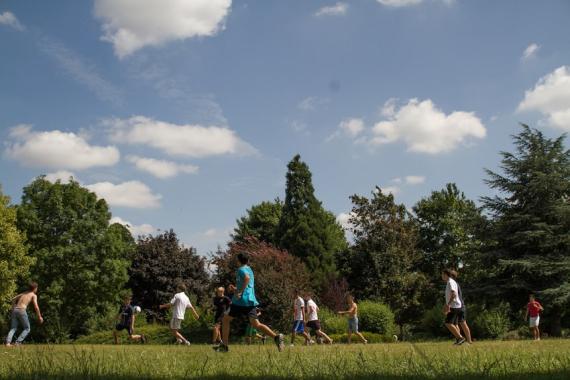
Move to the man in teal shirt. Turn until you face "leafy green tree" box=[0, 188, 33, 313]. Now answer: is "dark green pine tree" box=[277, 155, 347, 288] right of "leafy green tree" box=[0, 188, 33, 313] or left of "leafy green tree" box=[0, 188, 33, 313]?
right

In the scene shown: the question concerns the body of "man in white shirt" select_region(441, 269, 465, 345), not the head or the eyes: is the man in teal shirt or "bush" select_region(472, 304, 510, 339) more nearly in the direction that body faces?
the man in teal shirt

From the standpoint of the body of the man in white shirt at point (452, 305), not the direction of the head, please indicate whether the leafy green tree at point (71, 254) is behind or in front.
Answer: in front

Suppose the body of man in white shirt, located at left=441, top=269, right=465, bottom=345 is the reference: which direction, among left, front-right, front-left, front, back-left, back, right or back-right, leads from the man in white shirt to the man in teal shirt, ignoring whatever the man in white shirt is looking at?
front-left

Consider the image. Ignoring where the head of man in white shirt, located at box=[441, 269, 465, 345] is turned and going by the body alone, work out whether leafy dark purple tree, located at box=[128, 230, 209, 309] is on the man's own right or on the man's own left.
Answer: on the man's own right

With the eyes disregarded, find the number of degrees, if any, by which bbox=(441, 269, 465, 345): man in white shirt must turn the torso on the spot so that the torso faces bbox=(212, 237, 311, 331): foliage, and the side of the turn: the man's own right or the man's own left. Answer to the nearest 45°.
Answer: approximately 45° to the man's own right

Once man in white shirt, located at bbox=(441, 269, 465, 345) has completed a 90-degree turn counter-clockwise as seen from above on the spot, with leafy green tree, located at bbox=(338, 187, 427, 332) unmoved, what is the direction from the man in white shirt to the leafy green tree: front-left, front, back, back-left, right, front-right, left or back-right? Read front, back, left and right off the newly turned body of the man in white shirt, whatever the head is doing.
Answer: back

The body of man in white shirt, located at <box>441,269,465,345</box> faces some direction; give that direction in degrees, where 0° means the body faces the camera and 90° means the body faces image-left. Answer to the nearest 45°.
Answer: approximately 90°

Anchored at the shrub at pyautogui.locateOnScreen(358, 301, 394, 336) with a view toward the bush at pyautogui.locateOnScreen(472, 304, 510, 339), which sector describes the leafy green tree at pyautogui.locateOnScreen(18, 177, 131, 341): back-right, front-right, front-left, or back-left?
back-left

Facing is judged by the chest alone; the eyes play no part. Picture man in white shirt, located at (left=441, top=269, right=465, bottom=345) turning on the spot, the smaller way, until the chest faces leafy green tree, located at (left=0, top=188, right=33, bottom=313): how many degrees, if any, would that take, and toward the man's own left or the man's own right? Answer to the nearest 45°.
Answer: approximately 45° to the man's own right
